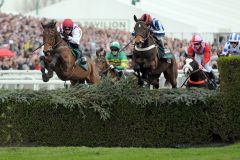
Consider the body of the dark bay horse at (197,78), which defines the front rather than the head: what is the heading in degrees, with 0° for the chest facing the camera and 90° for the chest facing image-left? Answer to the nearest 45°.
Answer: approximately 45°

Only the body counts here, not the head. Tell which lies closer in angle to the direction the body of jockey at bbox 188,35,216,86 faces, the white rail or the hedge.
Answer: the hedge

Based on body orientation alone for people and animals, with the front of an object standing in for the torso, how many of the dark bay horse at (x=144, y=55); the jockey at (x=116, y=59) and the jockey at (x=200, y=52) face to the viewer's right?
0

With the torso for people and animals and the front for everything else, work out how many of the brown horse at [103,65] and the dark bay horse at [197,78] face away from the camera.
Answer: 0

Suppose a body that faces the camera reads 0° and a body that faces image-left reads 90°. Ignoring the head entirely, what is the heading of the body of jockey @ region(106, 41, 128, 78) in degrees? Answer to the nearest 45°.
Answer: approximately 45°

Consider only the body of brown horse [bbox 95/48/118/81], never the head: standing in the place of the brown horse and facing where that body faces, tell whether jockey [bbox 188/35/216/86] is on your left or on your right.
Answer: on your left

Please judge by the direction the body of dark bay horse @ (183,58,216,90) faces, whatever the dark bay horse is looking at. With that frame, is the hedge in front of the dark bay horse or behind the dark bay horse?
in front
